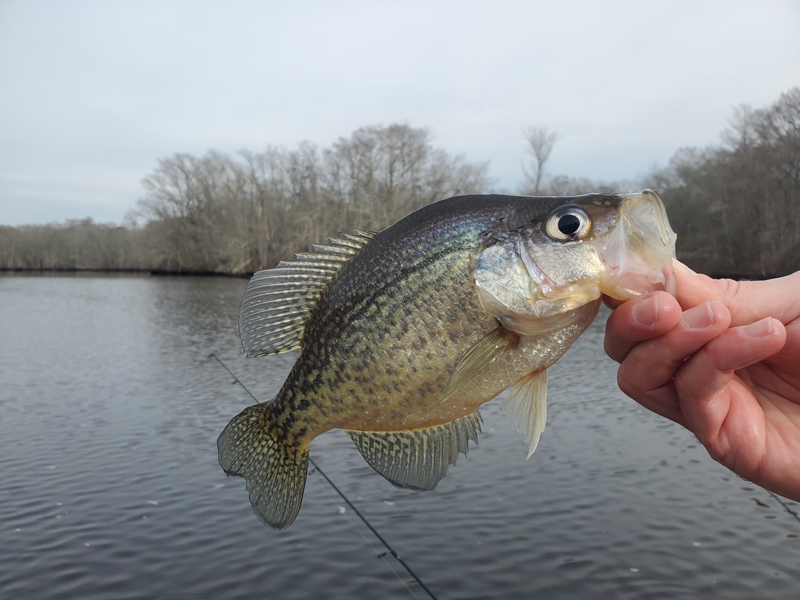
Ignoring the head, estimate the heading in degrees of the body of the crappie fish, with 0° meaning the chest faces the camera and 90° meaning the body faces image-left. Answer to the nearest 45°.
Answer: approximately 270°
